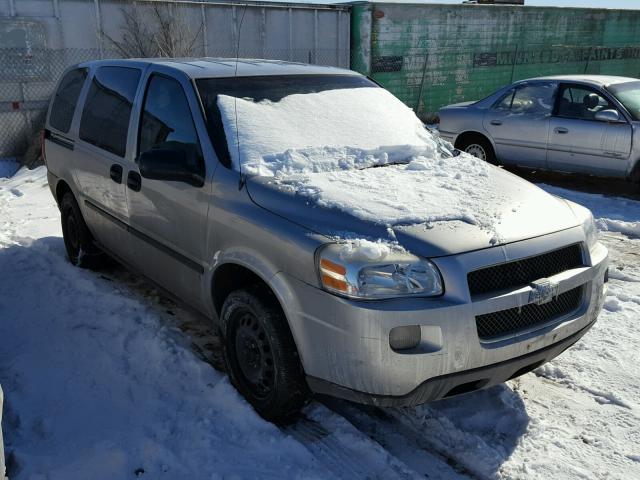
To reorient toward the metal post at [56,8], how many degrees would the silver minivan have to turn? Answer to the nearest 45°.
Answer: approximately 180°

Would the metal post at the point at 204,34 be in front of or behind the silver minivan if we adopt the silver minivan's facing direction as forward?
behind

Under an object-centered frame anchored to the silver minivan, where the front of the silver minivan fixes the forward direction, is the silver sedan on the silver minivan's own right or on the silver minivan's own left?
on the silver minivan's own left

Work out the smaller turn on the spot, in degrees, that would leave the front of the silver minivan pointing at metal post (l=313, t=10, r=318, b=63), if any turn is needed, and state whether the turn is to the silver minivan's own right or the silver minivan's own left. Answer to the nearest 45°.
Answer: approximately 135° to the silver minivan's own left

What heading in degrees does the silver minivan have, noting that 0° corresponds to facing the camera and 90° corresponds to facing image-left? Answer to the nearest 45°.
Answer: approximately 315°

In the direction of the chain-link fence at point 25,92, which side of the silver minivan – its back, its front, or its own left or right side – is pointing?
back

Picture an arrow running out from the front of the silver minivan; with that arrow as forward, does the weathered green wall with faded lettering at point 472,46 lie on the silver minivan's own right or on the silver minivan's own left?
on the silver minivan's own left

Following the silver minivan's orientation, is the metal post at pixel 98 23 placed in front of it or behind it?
behind

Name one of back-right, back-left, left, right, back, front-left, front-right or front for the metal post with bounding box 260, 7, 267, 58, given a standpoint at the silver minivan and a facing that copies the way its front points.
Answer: back-left

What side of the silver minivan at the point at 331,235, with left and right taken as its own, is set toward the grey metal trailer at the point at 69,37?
back
